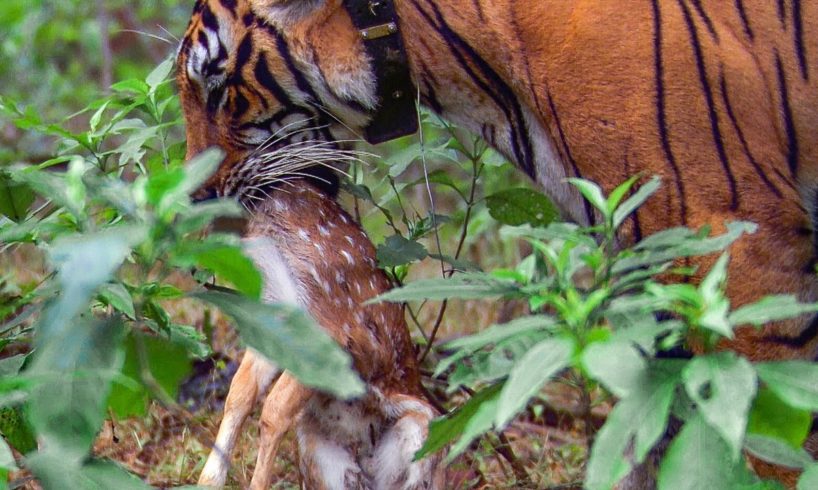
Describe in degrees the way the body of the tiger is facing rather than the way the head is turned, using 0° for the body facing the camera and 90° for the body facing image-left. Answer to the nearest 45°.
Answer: approximately 90°

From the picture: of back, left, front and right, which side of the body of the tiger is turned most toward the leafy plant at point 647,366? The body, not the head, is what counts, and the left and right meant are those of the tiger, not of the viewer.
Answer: left

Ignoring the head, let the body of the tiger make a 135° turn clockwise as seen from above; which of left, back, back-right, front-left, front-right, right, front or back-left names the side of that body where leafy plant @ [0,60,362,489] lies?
back
